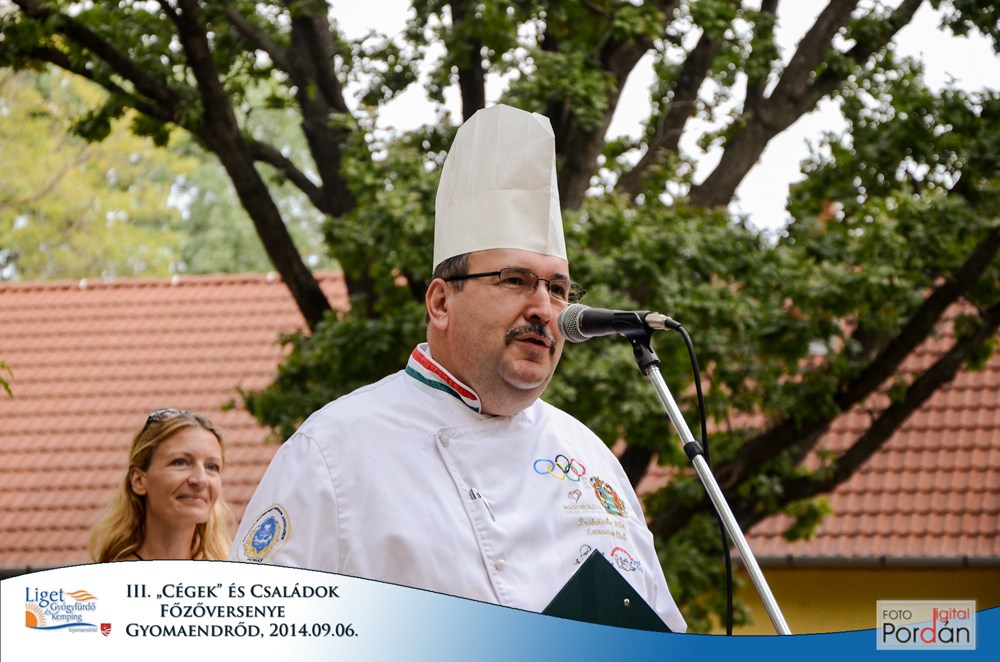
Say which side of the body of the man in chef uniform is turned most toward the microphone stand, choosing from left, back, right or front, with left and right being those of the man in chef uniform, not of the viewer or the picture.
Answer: front

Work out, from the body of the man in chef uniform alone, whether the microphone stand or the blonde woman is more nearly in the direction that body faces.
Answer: the microphone stand

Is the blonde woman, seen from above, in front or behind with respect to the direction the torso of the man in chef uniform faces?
behind

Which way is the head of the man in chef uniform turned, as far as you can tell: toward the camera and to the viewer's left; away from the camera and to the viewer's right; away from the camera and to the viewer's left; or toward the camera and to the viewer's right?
toward the camera and to the viewer's right

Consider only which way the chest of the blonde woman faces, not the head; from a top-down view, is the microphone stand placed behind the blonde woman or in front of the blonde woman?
in front

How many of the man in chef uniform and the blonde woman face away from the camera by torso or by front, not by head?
0

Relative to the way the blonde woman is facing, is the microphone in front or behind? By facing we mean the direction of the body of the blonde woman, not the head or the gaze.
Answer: in front
